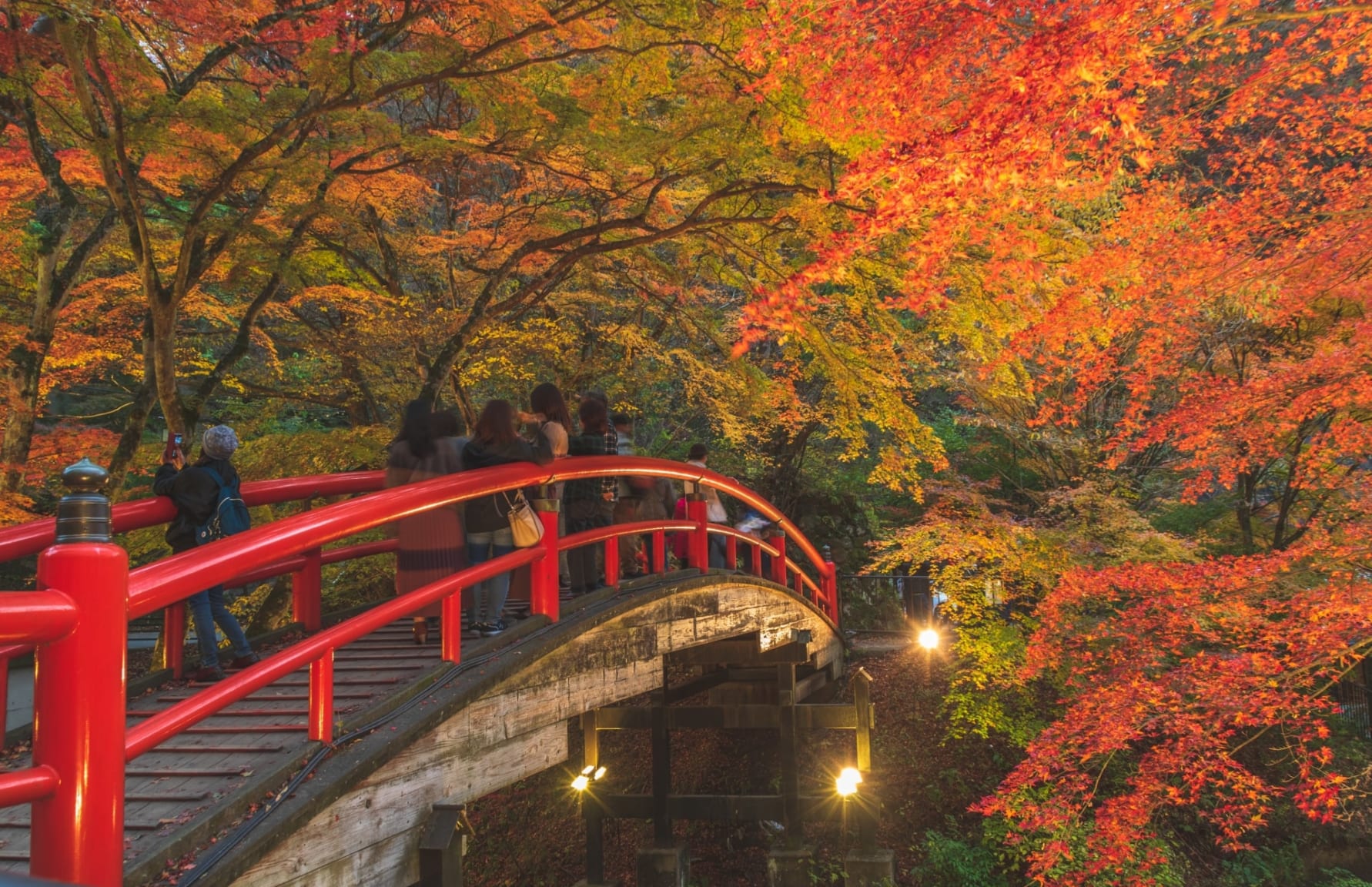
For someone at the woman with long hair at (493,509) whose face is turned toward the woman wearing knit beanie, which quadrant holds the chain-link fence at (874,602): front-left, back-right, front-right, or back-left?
back-right

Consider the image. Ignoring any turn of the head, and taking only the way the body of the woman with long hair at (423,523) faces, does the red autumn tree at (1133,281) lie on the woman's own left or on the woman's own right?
on the woman's own right

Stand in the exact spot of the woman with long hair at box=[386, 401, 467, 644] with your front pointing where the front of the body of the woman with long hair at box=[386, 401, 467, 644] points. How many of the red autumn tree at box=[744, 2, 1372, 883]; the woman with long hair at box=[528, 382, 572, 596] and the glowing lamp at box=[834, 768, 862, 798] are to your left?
0

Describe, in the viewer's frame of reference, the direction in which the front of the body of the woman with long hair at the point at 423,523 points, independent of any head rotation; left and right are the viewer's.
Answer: facing away from the viewer

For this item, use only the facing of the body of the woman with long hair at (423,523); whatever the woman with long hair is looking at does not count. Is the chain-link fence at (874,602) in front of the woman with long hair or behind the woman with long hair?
in front

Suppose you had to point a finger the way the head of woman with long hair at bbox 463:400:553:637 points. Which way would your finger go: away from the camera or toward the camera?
away from the camera

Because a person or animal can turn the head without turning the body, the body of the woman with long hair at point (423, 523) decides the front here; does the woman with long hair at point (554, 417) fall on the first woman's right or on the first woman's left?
on the first woman's right

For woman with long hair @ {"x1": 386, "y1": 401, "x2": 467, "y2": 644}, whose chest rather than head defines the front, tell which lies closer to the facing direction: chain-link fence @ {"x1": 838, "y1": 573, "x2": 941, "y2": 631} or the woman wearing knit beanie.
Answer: the chain-link fence
